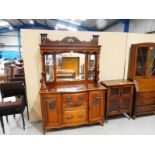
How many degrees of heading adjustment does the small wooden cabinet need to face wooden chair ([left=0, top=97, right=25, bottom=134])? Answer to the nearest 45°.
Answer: approximately 45° to its right

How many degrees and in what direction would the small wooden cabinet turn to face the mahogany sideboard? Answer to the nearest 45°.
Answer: approximately 45° to its right

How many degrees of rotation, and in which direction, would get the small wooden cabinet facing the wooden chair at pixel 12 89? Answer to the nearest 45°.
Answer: approximately 90° to its right

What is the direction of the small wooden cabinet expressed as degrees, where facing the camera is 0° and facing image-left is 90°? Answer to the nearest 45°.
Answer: approximately 0°
